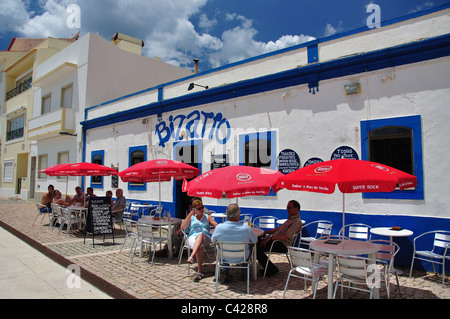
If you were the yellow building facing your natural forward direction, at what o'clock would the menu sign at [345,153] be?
The menu sign is roughly at 10 o'clock from the yellow building.

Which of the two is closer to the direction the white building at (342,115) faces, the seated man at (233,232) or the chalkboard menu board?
the seated man

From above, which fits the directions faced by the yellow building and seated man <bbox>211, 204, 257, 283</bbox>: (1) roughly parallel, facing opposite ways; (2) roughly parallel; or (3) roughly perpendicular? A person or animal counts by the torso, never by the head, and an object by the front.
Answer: roughly parallel, facing opposite ways

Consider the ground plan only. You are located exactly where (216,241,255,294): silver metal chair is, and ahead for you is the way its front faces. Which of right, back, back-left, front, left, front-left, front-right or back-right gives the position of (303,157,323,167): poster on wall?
front-right

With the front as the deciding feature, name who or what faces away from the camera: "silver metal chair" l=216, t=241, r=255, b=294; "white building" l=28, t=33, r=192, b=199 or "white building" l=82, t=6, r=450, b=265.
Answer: the silver metal chair

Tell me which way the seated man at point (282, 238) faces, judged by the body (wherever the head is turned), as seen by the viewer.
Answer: to the viewer's left

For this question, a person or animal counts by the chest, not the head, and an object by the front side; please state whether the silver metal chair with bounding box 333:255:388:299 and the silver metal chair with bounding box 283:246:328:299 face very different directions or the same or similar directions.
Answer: same or similar directions

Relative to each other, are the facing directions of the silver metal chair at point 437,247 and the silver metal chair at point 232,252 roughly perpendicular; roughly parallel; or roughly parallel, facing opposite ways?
roughly perpendicular

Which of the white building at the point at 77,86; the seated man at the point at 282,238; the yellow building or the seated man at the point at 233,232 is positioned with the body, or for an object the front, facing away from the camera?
the seated man at the point at 233,232

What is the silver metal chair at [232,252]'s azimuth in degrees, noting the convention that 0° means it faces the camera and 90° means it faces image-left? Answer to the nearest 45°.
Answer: approximately 180°

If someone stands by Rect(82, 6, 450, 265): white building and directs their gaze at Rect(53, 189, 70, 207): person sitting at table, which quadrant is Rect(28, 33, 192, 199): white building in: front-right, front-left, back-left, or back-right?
front-right

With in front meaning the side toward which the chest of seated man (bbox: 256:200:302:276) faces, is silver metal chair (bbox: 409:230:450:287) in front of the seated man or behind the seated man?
behind
